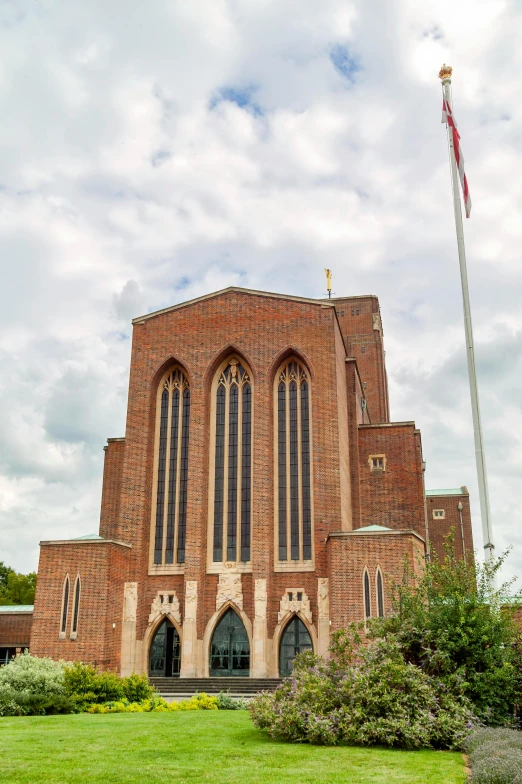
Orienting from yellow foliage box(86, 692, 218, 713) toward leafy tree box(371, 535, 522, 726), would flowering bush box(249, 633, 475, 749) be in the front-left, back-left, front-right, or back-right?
front-right

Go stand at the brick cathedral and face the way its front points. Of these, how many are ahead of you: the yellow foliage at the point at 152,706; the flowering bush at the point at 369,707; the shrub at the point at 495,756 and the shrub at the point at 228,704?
4

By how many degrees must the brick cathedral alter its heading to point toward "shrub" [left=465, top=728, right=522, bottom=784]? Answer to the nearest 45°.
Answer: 0° — it already faces it

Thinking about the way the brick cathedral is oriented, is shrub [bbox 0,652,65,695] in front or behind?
in front

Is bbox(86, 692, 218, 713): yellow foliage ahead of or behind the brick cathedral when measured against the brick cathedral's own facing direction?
ahead

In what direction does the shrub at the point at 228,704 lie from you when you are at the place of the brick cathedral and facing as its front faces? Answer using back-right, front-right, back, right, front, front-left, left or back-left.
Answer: front

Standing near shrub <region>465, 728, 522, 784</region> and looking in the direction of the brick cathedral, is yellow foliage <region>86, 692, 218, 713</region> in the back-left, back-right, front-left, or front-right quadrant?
front-left

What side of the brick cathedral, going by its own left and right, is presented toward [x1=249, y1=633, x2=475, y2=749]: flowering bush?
front

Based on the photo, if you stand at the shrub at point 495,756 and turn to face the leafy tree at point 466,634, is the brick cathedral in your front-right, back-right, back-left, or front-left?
front-left

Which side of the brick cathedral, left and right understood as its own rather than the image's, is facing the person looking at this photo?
front

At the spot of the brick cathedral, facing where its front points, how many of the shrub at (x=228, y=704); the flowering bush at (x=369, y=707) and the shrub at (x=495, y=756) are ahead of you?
3
